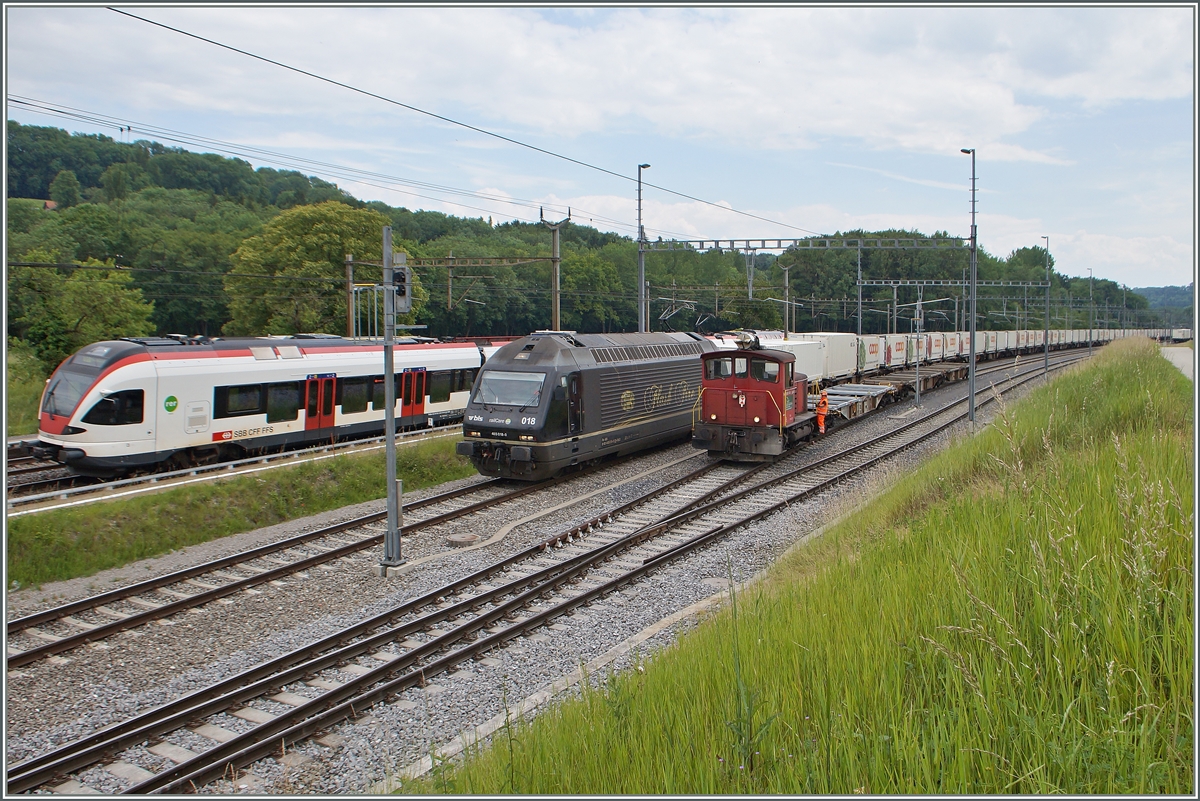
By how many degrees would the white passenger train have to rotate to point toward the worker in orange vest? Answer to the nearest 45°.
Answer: approximately 135° to its left

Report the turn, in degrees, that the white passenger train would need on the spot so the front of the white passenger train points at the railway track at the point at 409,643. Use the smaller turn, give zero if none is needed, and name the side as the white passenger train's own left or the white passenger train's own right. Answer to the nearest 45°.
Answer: approximately 45° to the white passenger train's own left

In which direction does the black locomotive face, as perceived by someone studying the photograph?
facing the viewer and to the left of the viewer

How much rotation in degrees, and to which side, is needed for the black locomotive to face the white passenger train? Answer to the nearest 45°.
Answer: approximately 45° to its right

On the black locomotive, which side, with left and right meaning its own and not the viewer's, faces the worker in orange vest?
back

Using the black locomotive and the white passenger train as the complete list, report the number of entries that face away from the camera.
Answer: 0

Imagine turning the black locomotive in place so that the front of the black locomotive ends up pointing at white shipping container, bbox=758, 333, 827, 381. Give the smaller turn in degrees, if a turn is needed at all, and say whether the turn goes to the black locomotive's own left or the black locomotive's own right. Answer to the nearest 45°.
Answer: approximately 180°
